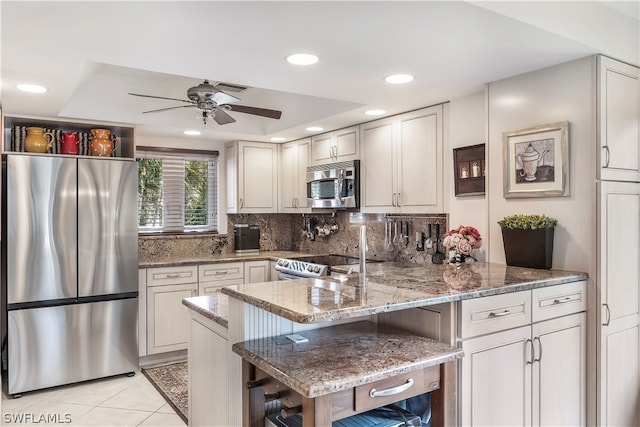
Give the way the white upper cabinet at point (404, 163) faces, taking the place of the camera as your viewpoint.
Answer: facing the viewer and to the left of the viewer

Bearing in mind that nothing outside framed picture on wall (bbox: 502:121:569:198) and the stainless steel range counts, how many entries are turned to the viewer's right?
0

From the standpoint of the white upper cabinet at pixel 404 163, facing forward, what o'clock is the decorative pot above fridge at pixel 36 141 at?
The decorative pot above fridge is roughly at 1 o'clock from the white upper cabinet.

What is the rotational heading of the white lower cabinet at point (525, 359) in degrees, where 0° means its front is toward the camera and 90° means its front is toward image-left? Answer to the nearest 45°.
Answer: approximately 315°

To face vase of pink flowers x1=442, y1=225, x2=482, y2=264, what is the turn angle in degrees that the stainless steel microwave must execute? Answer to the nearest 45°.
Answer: approximately 90° to its left

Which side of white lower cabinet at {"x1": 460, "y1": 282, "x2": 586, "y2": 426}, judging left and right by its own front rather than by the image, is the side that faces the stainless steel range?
back

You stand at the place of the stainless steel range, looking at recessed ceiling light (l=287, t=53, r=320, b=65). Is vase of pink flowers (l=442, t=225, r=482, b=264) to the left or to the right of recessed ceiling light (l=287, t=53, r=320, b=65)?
left

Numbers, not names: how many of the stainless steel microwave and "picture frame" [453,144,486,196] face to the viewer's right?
0

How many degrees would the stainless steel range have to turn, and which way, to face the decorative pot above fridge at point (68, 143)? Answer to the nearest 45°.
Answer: approximately 45° to its right

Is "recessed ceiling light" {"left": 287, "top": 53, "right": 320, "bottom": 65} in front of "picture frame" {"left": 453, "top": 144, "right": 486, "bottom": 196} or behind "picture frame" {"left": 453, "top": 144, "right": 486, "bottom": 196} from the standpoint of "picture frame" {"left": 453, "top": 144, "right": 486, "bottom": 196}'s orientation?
in front

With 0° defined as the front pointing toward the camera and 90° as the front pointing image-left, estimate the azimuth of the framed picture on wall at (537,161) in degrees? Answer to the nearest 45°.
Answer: approximately 45°

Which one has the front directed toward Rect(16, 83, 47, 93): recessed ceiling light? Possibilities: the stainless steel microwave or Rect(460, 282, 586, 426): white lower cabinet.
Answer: the stainless steel microwave

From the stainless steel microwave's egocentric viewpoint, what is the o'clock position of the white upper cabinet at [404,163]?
The white upper cabinet is roughly at 9 o'clock from the stainless steel microwave.
